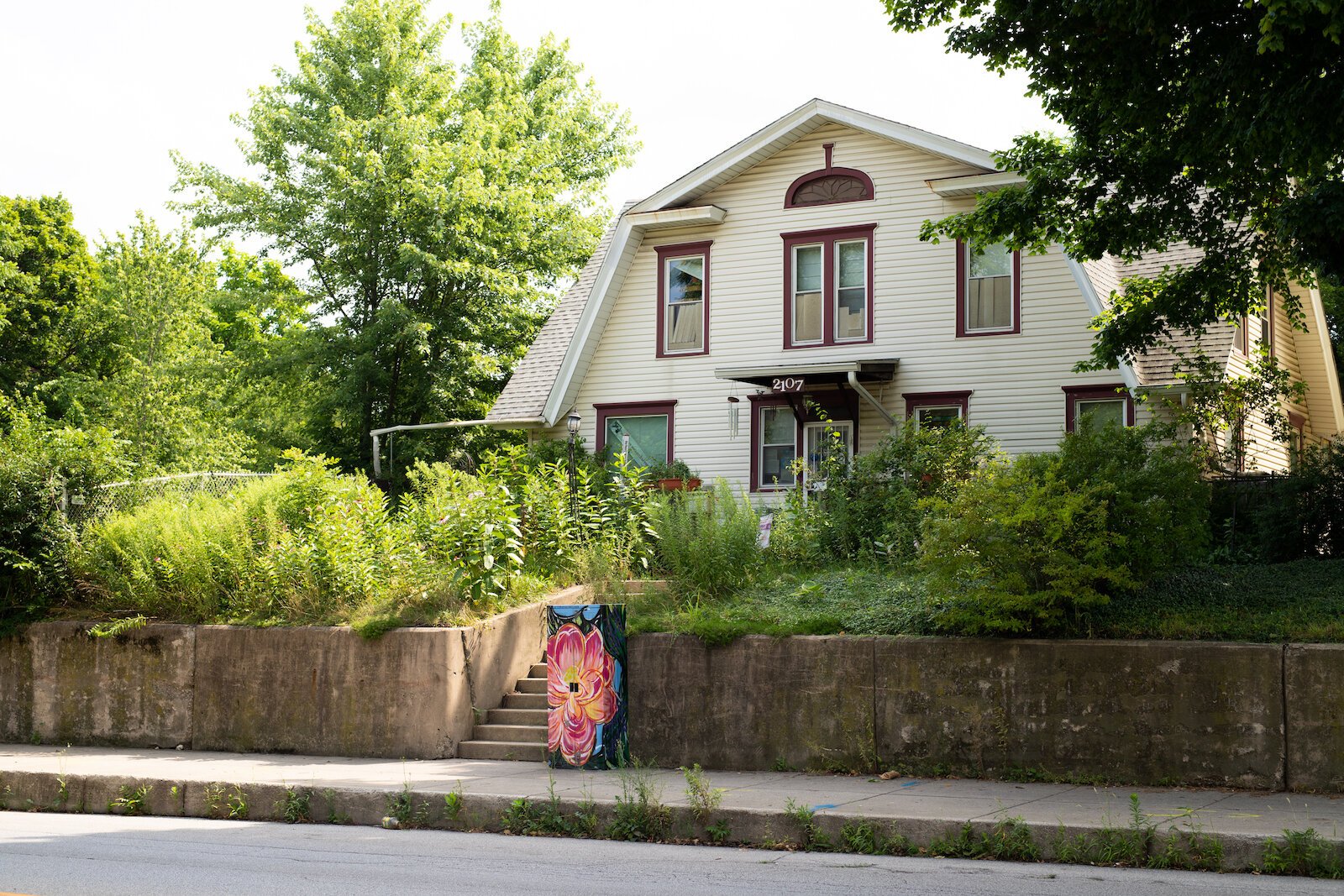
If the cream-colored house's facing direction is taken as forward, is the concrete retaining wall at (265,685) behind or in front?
in front

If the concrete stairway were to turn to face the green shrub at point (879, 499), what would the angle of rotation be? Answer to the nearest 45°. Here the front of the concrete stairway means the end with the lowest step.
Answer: approximately 135° to its left

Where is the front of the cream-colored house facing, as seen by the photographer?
facing the viewer

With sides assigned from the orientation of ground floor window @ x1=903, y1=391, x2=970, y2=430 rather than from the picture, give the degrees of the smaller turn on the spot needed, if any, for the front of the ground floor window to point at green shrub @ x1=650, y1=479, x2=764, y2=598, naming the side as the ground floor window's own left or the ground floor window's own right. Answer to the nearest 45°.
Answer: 0° — it already faces it

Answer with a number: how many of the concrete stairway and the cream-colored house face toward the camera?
2

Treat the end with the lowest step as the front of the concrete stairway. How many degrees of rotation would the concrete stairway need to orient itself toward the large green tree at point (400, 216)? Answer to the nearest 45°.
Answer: approximately 180°

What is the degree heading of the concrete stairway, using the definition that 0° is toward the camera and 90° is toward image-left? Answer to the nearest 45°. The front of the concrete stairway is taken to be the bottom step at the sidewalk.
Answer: approximately 0°

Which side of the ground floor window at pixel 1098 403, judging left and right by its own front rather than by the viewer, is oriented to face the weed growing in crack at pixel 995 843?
front

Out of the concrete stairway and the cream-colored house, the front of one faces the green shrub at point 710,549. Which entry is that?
the cream-colored house

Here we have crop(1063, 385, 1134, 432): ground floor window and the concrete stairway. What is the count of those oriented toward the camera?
2

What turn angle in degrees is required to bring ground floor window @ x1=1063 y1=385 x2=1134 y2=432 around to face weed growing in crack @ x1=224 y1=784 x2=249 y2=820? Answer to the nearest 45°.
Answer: approximately 45° to its right

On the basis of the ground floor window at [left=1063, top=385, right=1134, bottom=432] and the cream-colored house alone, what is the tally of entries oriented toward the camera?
2

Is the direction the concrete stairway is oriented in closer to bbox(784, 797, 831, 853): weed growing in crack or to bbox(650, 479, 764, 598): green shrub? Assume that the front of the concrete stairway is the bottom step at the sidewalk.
the weed growing in crack
